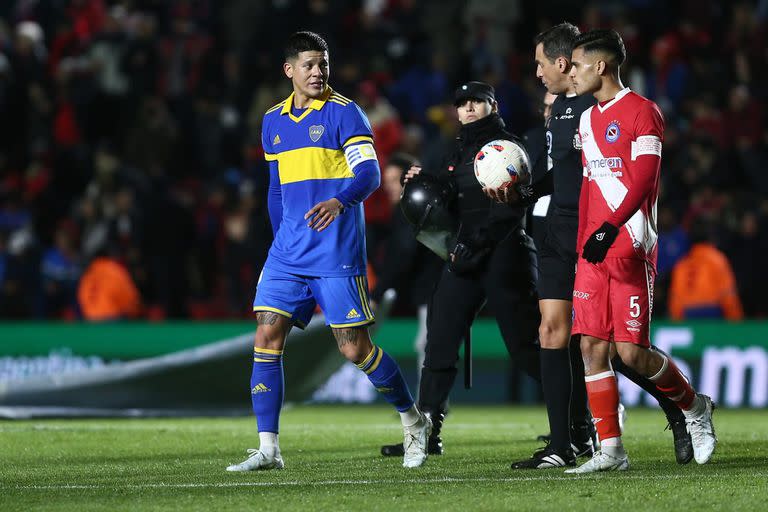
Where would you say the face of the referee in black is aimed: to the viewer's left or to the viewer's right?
to the viewer's left

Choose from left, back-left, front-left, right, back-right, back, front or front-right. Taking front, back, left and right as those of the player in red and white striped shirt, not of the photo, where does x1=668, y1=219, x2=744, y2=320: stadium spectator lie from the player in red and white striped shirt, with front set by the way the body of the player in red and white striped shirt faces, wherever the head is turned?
back-right

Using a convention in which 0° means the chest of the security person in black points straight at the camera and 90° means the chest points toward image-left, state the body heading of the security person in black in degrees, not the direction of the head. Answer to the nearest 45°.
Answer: approximately 45°

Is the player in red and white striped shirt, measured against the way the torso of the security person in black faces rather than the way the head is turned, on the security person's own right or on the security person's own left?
on the security person's own left

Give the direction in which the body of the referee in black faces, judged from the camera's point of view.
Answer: to the viewer's left

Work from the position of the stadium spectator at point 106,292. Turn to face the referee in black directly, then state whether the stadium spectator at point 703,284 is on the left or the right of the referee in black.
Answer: left
